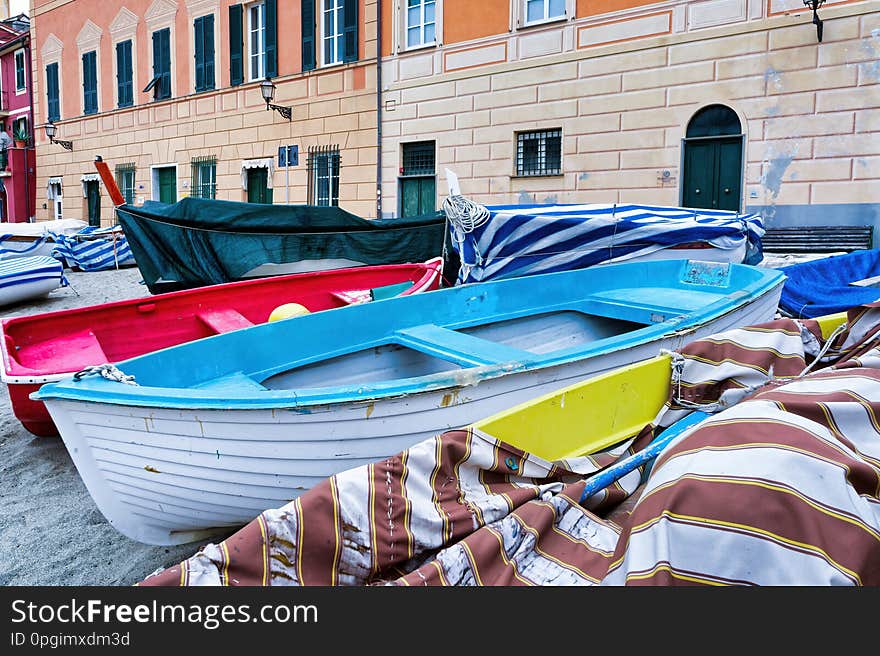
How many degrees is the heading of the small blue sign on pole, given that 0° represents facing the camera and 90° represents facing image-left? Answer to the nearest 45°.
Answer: approximately 0°

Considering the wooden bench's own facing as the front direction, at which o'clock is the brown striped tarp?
The brown striped tarp is roughly at 12 o'clock from the wooden bench.

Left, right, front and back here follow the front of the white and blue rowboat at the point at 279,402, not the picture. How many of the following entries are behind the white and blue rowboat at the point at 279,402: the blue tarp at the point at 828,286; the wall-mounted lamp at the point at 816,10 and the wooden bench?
3

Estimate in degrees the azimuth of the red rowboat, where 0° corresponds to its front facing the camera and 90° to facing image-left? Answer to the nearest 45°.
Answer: approximately 225°

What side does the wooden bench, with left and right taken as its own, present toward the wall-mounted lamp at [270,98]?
right

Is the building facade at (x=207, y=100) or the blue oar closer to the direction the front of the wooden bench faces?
the blue oar

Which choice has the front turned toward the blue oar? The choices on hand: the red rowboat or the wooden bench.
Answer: the wooden bench

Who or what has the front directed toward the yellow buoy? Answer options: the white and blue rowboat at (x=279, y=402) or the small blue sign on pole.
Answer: the small blue sign on pole

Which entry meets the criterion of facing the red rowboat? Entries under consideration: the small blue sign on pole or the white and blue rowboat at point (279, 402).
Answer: the small blue sign on pole

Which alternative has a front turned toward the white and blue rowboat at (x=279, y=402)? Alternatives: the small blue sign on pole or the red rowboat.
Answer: the small blue sign on pole

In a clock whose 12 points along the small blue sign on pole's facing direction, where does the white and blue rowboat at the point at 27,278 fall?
The white and blue rowboat is roughly at 1 o'clock from the small blue sign on pole.
